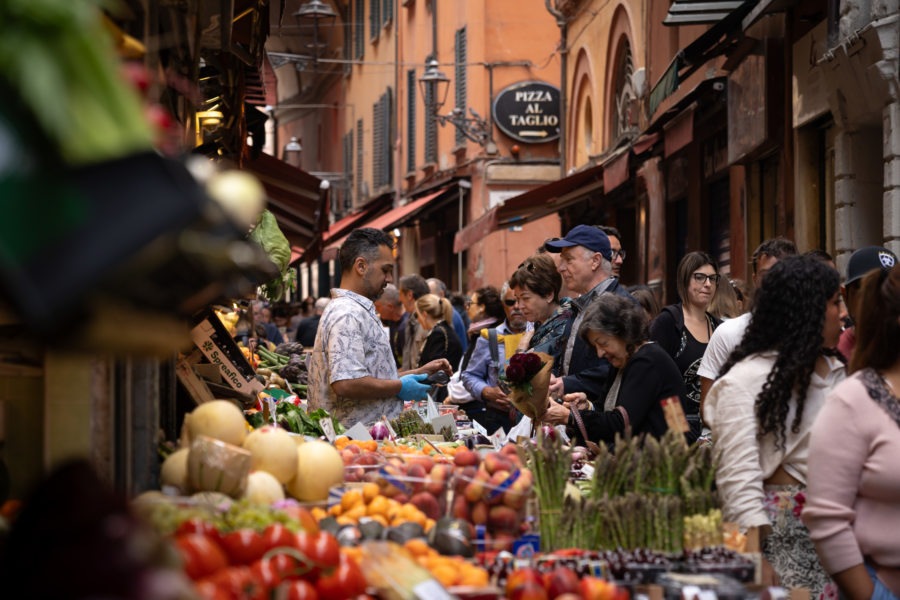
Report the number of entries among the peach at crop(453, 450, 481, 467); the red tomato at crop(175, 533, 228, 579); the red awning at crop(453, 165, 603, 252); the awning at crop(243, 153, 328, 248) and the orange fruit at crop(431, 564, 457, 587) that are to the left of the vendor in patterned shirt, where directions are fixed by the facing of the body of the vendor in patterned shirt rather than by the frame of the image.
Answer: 2

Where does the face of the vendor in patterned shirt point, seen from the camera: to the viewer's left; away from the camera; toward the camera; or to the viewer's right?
to the viewer's right

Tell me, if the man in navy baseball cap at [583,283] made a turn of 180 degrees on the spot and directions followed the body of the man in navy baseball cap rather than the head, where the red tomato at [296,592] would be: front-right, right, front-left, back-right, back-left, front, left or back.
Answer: right

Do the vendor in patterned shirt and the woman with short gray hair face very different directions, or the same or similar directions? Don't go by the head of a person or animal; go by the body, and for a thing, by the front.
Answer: very different directions

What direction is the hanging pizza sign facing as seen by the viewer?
toward the camera

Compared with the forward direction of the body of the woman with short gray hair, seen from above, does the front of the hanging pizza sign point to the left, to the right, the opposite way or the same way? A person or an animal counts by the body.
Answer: to the left

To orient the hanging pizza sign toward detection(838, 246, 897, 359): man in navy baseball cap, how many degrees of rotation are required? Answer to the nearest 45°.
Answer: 0° — it already faces them

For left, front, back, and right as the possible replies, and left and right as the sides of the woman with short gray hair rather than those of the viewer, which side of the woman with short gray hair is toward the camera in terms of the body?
left

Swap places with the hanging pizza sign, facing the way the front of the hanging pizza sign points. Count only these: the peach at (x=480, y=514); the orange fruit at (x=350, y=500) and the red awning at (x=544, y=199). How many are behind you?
0

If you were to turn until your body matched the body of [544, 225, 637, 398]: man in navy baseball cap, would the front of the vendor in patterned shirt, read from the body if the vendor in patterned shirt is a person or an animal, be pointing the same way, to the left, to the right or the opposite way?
the opposite way

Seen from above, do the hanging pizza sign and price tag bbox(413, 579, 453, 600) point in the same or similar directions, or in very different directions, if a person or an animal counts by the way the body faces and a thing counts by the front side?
same or similar directions

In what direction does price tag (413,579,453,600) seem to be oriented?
toward the camera

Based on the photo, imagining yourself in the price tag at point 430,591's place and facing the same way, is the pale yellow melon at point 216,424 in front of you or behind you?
behind

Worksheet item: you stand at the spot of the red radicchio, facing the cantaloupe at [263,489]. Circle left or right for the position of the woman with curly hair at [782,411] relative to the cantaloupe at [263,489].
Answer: left

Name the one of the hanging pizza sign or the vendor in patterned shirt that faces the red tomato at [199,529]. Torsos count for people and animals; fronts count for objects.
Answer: the hanging pizza sign

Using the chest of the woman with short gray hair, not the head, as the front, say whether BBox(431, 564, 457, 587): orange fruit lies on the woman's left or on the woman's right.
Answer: on the woman's left

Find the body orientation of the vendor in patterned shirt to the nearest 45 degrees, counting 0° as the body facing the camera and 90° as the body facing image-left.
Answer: approximately 270°

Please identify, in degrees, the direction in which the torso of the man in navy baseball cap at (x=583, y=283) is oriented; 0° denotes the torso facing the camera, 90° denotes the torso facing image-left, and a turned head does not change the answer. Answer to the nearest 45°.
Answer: approximately 90°
